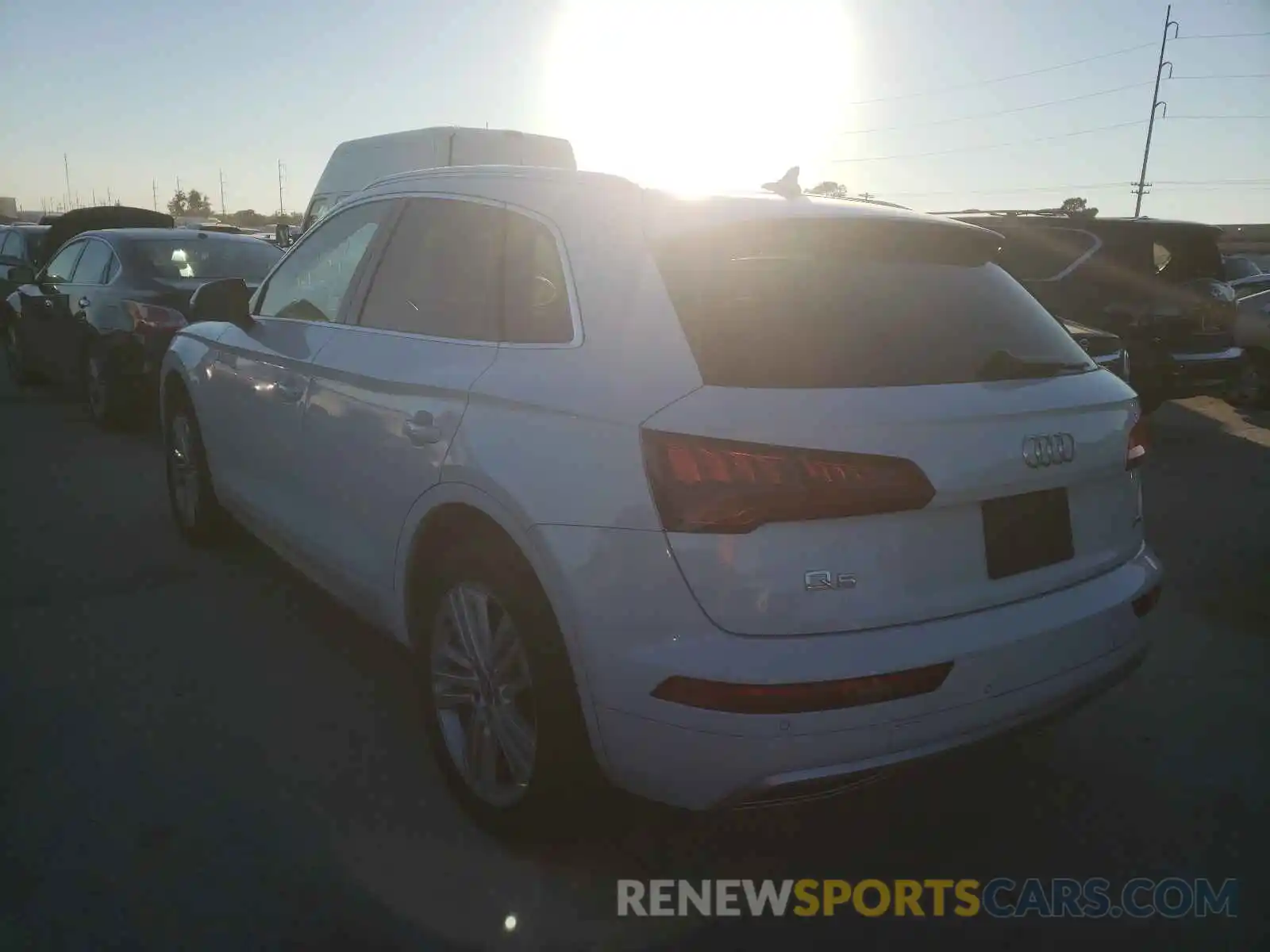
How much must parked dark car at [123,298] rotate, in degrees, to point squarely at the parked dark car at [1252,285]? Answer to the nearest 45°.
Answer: approximately 135° to its right

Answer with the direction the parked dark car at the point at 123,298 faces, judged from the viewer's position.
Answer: facing away from the viewer and to the left of the viewer

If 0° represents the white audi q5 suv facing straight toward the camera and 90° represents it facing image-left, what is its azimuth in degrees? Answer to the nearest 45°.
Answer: approximately 135°
